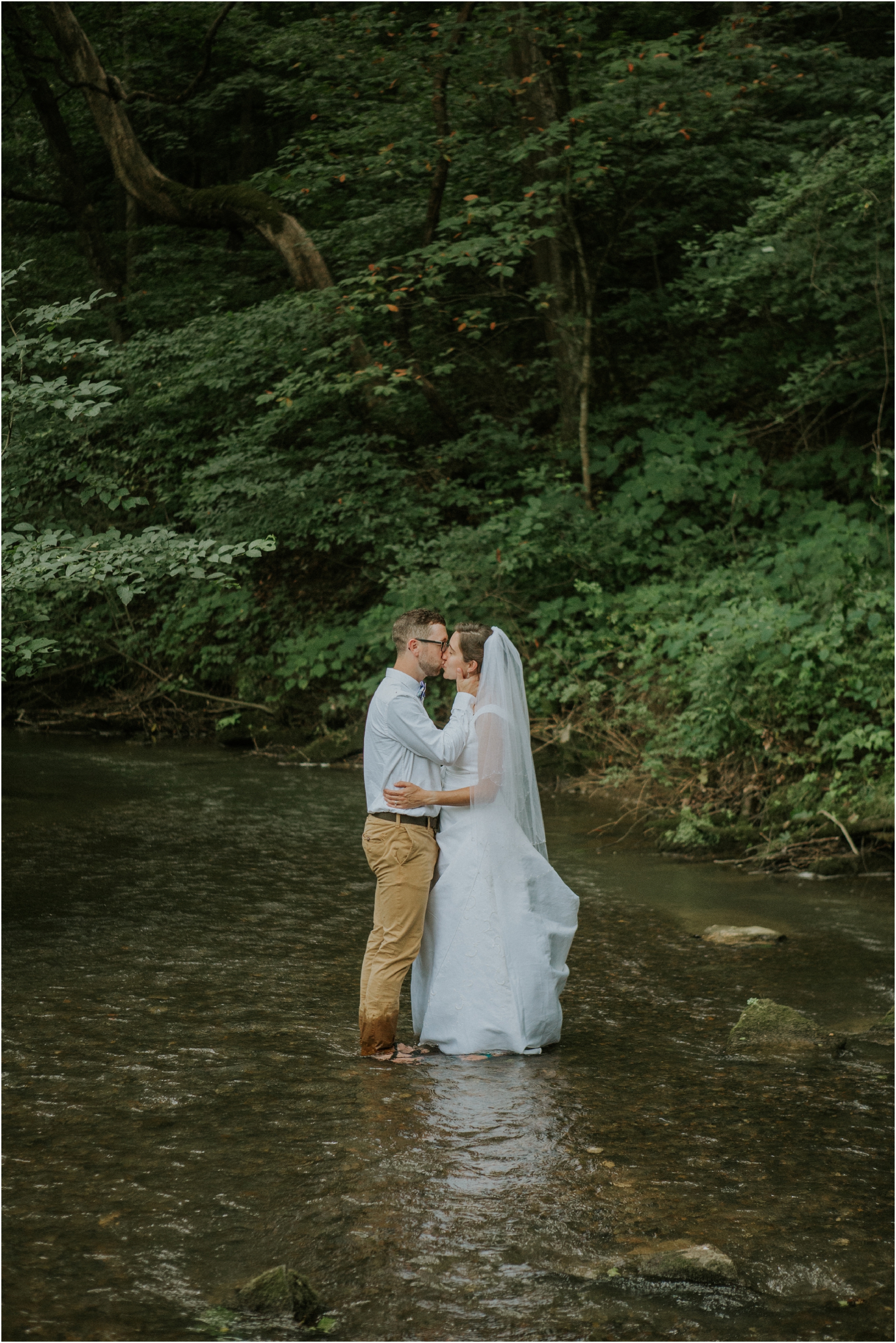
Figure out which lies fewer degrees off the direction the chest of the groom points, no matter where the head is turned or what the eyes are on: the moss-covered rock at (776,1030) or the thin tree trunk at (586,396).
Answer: the moss-covered rock

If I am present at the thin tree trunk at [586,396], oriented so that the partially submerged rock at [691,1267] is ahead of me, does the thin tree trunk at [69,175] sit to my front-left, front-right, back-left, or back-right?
back-right

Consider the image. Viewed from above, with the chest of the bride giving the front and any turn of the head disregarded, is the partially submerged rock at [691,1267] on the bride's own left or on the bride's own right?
on the bride's own left

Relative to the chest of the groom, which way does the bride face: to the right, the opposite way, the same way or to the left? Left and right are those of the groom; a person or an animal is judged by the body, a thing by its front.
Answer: the opposite way

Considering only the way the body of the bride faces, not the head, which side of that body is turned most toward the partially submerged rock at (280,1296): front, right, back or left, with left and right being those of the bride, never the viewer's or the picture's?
left

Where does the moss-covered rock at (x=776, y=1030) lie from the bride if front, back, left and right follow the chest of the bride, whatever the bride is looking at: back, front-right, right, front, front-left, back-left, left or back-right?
back

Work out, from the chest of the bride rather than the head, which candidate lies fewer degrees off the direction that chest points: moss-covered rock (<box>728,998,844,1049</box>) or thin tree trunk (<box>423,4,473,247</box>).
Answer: the thin tree trunk

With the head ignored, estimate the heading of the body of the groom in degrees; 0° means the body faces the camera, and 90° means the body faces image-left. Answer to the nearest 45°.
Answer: approximately 270°

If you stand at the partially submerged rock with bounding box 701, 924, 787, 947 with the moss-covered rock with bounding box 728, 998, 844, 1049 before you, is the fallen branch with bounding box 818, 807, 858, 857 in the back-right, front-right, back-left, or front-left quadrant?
back-left

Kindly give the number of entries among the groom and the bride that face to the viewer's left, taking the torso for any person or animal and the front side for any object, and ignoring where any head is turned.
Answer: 1

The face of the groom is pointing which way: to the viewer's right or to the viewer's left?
to the viewer's right

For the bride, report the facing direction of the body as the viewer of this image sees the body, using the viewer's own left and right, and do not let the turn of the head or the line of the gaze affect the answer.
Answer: facing to the left of the viewer

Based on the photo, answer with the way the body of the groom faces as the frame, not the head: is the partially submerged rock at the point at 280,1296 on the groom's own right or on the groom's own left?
on the groom's own right

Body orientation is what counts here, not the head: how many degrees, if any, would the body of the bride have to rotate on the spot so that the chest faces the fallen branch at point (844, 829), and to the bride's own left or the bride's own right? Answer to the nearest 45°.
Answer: approximately 135° to the bride's own right
